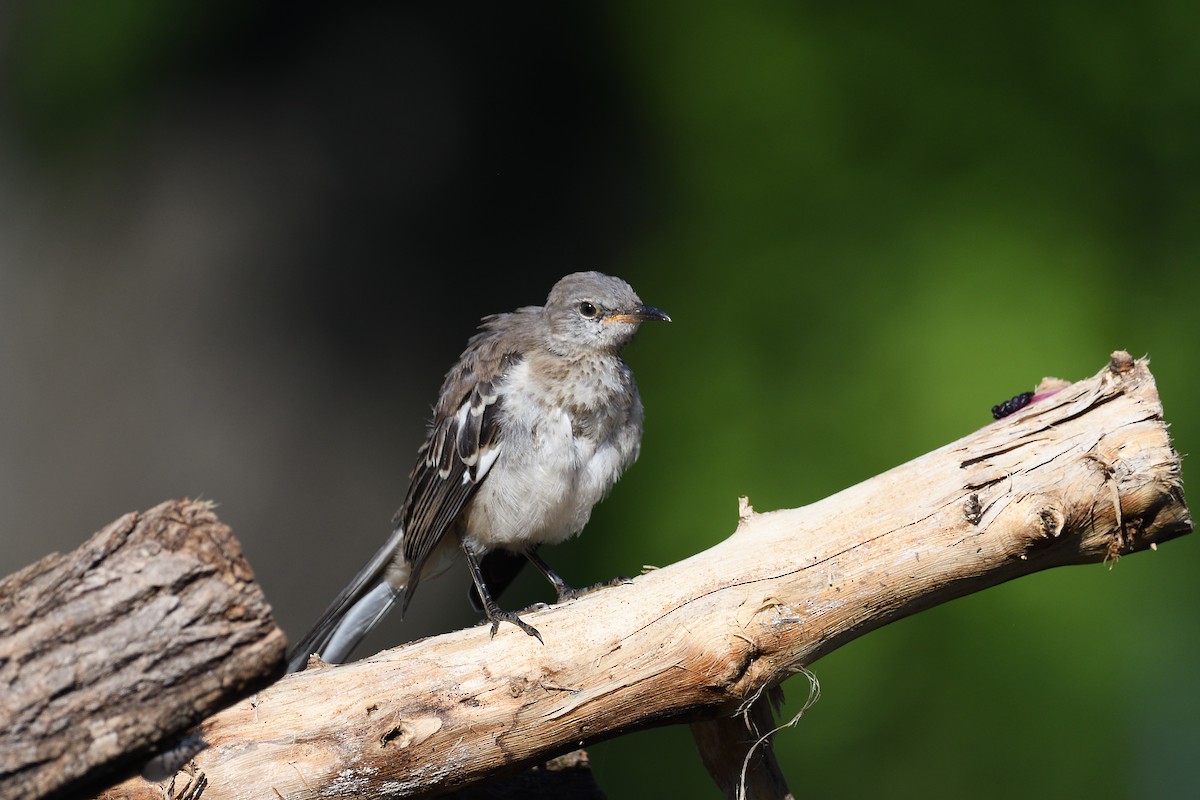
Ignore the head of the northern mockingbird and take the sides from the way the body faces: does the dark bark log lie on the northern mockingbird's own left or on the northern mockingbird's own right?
on the northern mockingbird's own right

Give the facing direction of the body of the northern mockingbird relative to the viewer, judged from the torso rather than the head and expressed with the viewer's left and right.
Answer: facing the viewer and to the right of the viewer
